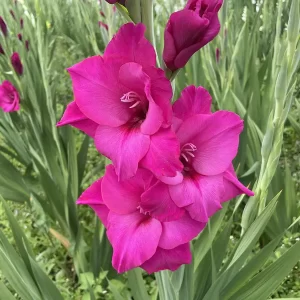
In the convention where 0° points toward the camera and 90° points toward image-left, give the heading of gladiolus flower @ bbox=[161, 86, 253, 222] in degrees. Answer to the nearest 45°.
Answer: approximately 0°

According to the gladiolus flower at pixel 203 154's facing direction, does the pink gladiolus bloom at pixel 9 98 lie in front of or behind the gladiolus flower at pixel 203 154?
behind

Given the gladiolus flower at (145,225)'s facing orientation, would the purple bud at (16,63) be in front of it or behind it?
behind

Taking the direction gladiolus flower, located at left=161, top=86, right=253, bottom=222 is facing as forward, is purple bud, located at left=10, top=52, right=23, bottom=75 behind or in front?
behind

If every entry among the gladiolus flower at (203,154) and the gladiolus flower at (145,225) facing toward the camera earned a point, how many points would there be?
2
